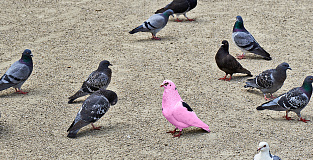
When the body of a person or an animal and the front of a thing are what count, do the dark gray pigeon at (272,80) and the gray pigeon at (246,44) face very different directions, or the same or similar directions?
very different directions

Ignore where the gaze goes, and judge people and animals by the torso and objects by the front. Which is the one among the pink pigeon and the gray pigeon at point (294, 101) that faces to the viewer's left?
the pink pigeon

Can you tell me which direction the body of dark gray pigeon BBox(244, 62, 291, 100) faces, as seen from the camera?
to the viewer's right

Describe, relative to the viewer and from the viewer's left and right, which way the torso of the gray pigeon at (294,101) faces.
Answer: facing to the right of the viewer

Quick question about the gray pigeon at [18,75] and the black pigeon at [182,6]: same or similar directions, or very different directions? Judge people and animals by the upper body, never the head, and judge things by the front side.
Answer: same or similar directions

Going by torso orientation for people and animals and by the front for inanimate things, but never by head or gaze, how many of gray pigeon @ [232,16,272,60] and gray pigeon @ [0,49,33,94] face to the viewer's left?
1

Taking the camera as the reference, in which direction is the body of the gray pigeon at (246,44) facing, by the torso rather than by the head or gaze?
to the viewer's left

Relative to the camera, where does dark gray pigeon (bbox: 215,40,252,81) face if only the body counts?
to the viewer's left

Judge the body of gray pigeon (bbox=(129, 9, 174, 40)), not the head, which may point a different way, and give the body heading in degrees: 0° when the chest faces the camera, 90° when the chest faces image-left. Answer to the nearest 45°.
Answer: approximately 270°

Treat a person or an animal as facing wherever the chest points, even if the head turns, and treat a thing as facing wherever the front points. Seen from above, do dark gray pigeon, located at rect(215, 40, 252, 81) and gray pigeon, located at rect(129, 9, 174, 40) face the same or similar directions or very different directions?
very different directions

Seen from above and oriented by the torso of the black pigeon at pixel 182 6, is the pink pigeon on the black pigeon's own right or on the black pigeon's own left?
on the black pigeon's own right

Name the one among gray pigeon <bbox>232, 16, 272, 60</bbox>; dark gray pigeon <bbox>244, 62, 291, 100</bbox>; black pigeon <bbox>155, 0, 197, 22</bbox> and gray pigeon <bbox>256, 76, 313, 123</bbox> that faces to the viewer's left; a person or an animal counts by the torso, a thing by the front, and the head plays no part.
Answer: gray pigeon <bbox>232, 16, 272, 60</bbox>
